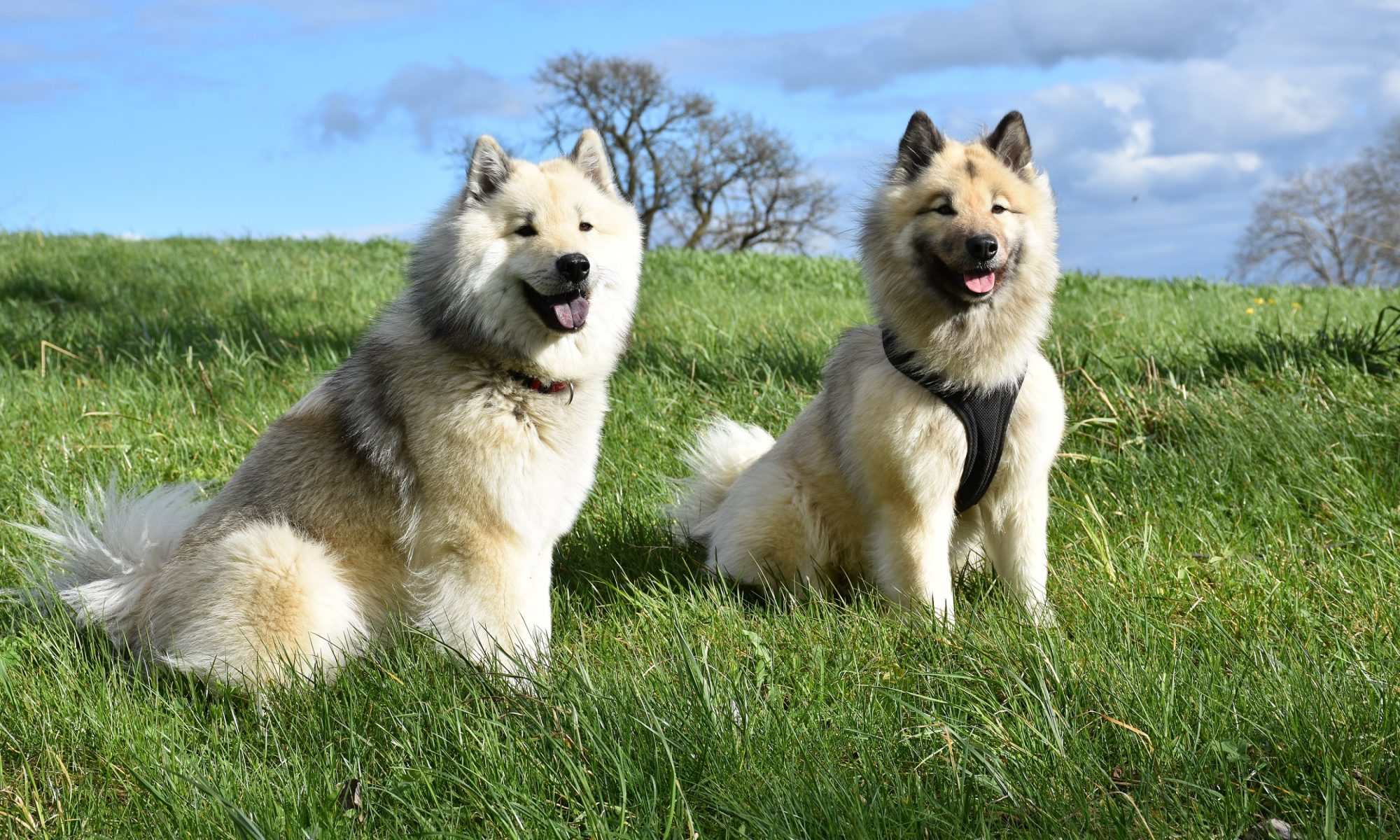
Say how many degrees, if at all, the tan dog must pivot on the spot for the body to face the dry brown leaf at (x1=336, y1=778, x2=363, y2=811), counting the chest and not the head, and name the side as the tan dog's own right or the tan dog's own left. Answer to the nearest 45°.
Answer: approximately 90° to the tan dog's own right

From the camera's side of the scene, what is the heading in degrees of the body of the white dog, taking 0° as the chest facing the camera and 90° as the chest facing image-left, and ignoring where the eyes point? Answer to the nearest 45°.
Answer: approximately 315°

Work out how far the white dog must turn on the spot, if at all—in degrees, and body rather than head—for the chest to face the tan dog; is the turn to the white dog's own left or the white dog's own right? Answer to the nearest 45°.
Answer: approximately 45° to the white dog's own left

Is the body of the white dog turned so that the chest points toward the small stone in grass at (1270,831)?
yes

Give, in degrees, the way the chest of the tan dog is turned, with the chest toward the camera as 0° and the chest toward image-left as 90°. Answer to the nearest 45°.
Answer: approximately 315°

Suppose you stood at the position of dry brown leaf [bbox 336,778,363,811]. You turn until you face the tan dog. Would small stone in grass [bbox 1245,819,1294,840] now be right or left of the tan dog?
right

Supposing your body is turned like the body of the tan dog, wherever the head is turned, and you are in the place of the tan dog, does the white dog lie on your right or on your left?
on your right

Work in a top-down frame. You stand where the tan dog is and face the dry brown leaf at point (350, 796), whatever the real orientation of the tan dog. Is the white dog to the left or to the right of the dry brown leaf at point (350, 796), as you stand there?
right
